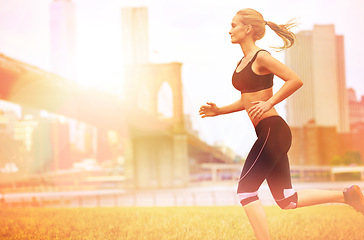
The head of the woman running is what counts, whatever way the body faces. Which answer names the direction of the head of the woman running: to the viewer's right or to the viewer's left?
to the viewer's left

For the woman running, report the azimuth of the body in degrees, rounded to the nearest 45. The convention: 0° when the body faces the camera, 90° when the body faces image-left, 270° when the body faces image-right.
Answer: approximately 90°
